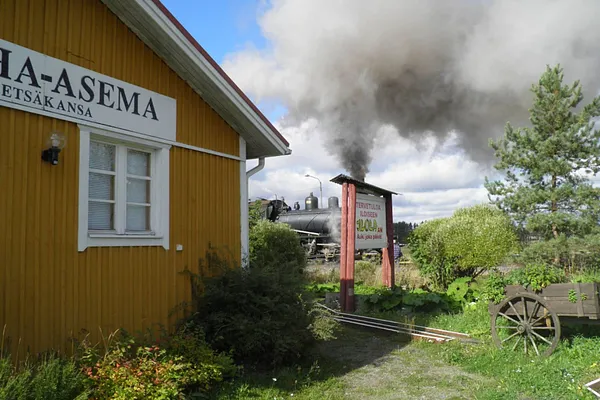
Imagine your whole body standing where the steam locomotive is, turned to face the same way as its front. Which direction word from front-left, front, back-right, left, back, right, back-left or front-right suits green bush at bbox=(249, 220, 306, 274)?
front-right

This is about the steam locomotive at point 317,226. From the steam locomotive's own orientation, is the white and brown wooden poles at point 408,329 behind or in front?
in front

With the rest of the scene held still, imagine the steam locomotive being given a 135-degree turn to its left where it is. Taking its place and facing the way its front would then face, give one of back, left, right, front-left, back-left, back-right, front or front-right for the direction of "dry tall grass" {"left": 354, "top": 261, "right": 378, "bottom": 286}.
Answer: back

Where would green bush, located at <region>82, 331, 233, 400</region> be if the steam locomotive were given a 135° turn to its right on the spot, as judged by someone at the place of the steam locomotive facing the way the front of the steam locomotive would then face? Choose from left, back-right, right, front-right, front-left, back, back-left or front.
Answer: left

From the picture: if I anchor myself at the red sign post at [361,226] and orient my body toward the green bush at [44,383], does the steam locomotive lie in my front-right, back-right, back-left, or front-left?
back-right

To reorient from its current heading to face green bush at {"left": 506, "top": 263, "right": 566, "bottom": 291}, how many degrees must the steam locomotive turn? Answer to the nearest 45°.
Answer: approximately 45° to its right

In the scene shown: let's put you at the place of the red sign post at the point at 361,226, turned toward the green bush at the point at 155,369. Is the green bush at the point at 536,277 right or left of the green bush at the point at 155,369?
left

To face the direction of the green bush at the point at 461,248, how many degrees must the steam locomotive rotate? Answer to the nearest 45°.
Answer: approximately 45° to its right

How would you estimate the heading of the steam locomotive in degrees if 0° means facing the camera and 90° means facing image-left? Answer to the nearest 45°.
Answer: approximately 315°

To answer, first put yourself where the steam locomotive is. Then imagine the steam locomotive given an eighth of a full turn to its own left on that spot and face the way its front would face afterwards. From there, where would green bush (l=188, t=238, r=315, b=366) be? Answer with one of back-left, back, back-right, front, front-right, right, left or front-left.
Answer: right

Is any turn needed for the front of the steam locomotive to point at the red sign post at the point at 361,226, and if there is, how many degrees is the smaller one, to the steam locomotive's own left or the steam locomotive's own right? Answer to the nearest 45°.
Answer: approximately 45° to the steam locomotive's own right

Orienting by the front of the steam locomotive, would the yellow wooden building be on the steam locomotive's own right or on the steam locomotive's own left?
on the steam locomotive's own right

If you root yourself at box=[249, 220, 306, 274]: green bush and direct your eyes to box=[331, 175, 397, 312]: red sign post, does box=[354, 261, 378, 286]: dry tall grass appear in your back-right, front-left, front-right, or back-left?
front-left

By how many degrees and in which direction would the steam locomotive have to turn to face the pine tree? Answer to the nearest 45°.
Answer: approximately 45° to its right

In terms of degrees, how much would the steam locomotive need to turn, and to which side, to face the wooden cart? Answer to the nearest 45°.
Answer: approximately 45° to its right

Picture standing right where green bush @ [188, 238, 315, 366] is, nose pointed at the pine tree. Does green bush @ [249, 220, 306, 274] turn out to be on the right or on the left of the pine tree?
left
